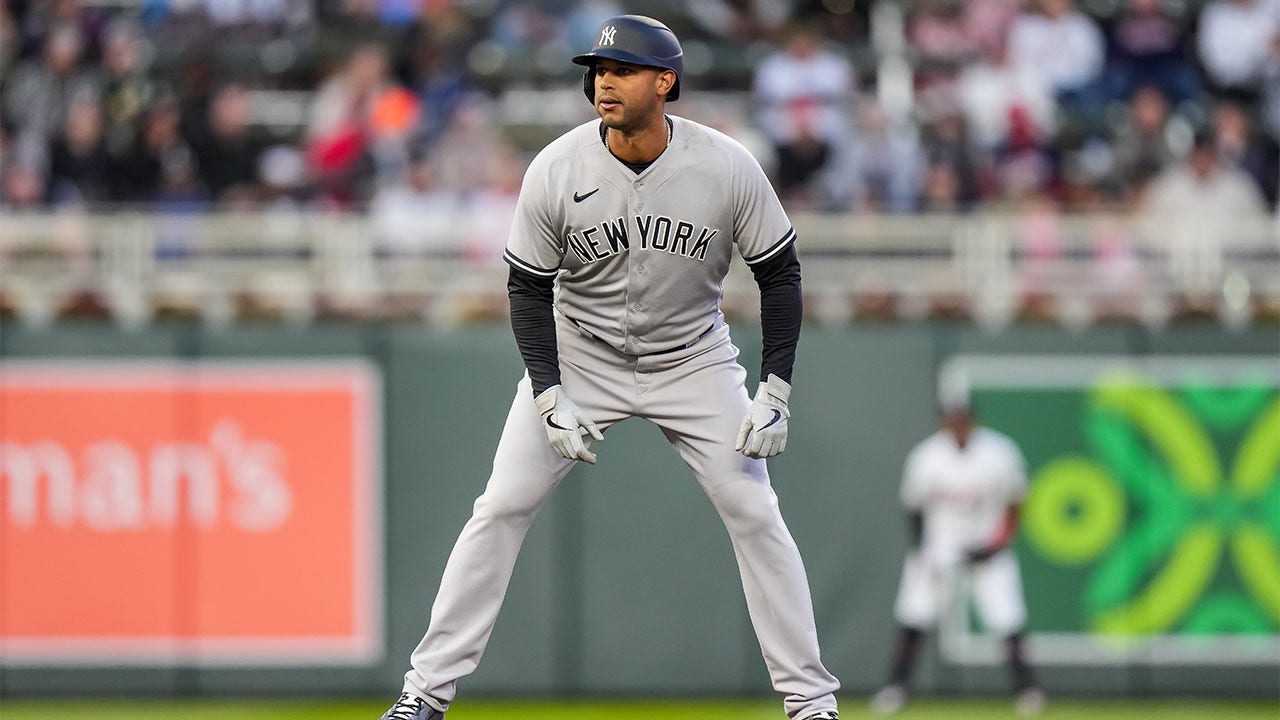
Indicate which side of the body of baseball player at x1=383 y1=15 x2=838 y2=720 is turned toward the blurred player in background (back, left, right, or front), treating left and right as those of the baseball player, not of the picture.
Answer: back

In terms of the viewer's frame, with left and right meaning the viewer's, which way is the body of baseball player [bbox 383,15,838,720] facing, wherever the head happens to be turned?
facing the viewer

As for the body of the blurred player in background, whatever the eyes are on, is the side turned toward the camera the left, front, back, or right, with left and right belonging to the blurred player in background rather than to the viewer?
front

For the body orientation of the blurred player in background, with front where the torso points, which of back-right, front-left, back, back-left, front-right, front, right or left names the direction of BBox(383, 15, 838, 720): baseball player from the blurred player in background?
front

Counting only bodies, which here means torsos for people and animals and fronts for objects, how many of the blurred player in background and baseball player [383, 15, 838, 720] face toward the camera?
2

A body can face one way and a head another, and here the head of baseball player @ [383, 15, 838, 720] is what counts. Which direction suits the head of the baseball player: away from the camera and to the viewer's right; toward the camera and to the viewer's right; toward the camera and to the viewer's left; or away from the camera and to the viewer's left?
toward the camera and to the viewer's left

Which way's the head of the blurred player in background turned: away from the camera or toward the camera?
toward the camera

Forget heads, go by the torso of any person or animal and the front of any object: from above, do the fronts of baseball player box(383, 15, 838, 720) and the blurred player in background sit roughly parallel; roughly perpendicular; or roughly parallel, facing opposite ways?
roughly parallel
